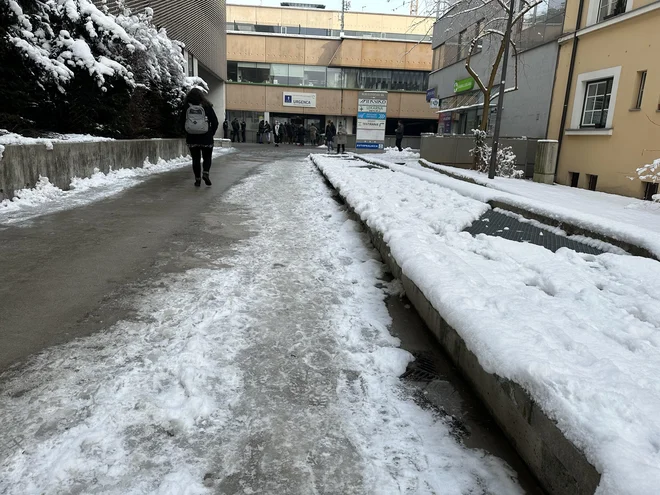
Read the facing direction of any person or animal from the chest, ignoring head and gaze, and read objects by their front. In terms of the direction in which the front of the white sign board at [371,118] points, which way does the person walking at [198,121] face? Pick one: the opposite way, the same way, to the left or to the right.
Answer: the opposite way

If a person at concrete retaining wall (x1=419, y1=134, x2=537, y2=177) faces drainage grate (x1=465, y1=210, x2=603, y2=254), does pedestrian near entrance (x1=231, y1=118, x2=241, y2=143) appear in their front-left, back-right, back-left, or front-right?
back-right

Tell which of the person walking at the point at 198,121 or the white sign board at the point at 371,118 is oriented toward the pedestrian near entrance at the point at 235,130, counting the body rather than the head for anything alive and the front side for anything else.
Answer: the person walking

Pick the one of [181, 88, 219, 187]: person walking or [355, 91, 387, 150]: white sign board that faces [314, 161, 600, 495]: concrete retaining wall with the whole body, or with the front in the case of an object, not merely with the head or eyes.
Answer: the white sign board

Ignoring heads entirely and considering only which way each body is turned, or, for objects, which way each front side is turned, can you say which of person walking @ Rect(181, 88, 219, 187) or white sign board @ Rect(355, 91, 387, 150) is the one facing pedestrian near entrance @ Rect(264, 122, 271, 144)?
the person walking

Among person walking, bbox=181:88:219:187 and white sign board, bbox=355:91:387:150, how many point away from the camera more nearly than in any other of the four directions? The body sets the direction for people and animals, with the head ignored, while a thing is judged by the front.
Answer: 1

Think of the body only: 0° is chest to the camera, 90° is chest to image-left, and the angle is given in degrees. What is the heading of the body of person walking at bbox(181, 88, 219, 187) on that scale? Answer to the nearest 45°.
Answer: approximately 180°

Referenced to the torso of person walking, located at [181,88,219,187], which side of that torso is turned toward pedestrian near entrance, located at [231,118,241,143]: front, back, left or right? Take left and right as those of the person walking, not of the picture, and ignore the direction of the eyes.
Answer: front

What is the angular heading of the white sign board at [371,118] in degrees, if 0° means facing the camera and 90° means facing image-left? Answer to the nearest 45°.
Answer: approximately 0°

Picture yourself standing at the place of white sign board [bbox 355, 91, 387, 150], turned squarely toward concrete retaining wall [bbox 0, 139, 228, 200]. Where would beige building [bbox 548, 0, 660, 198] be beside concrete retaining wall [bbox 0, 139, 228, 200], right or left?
left

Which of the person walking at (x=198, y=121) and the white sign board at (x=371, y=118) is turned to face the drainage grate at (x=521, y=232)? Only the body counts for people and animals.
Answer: the white sign board

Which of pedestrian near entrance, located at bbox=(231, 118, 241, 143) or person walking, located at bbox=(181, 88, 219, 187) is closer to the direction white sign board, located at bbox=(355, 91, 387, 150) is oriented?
the person walking

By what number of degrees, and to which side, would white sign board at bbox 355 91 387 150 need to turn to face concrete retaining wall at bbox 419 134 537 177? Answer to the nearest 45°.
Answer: approximately 45° to its left

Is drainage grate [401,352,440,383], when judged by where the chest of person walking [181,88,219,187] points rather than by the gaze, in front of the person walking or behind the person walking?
behind

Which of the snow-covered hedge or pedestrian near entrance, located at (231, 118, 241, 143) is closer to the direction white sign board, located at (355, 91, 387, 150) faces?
the snow-covered hedge
